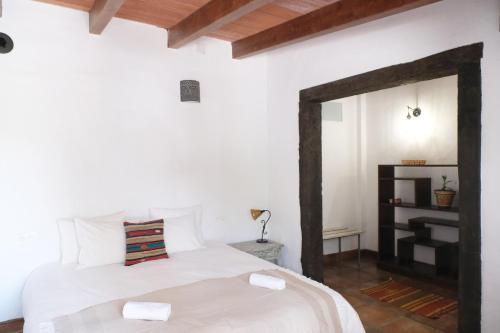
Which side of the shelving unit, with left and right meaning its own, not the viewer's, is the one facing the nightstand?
front

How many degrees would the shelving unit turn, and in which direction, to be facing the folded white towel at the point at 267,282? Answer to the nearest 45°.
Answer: approximately 45° to its left

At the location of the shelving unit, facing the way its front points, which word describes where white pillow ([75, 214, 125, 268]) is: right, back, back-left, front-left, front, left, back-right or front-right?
front

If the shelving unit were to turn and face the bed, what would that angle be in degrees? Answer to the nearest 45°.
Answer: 0° — it already faces it

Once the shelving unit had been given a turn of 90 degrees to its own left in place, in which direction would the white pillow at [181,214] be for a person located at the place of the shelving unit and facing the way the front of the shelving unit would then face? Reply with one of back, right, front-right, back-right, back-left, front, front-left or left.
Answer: right

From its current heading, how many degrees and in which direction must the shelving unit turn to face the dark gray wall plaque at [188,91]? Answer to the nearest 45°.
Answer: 0° — it already faces it

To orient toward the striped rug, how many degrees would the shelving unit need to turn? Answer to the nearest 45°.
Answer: approximately 45° to its left

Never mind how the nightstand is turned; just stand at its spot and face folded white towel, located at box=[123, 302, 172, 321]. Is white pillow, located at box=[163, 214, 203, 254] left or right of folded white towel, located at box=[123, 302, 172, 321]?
right

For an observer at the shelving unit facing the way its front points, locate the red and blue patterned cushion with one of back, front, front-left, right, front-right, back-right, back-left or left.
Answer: front

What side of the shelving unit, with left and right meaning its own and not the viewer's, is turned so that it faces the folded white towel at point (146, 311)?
front

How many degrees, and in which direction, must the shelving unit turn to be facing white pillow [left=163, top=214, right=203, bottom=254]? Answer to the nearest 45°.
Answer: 0° — it already faces it

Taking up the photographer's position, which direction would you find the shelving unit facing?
facing the viewer and to the left of the viewer

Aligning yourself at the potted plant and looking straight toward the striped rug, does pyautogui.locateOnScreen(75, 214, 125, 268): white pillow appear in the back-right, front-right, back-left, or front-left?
front-right

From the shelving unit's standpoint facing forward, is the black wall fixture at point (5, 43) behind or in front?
in front
